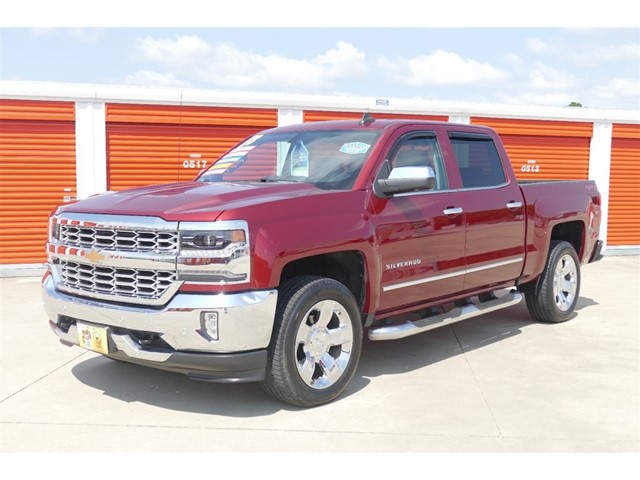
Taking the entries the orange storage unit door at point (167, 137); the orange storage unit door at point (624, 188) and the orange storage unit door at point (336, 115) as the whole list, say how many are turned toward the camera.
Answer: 3

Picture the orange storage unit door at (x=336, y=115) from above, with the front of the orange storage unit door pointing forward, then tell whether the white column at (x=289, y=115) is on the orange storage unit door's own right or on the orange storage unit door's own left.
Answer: on the orange storage unit door's own right

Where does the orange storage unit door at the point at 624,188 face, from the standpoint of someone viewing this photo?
facing the viewer

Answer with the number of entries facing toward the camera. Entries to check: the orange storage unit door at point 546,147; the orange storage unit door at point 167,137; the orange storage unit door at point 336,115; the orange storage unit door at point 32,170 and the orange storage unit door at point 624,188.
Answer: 5

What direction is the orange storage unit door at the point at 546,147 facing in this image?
toward the camera

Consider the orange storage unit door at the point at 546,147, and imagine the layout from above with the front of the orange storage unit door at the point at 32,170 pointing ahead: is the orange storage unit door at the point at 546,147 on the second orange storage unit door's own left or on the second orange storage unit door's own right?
on the second orange storage unit door's own left

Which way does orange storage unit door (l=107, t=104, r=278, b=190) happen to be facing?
toward the camera

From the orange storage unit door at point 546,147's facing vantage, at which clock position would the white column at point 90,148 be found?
The white column is roughly at 2 o'clock from the orange storage unit door.

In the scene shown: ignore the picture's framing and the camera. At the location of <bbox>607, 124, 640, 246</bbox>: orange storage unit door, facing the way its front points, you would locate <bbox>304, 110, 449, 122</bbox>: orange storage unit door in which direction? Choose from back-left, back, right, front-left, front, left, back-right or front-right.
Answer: front-right

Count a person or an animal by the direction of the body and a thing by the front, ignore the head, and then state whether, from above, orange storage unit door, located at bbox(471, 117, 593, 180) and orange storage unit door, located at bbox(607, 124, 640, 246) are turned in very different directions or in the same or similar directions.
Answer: same or similar directions

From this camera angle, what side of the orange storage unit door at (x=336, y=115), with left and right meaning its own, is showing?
front

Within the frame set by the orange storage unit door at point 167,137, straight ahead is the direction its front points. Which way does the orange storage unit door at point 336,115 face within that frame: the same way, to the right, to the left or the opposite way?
the same way

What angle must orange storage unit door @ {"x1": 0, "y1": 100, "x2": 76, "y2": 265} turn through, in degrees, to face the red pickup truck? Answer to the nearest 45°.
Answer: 0° — it already faces it

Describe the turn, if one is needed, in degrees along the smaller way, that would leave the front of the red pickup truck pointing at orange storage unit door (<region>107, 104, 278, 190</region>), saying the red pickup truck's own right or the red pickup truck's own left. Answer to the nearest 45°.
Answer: approximately 135° to the red pickup truck's own right

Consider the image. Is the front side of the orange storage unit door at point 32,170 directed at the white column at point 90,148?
no
